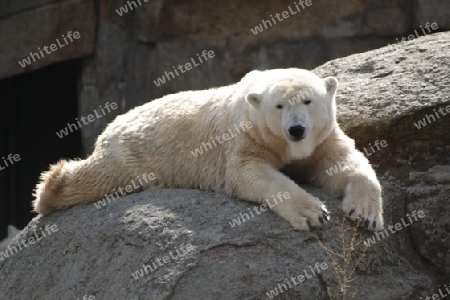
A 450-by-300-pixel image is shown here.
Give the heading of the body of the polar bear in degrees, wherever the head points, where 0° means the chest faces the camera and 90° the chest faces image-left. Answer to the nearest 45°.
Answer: approximately 315°
